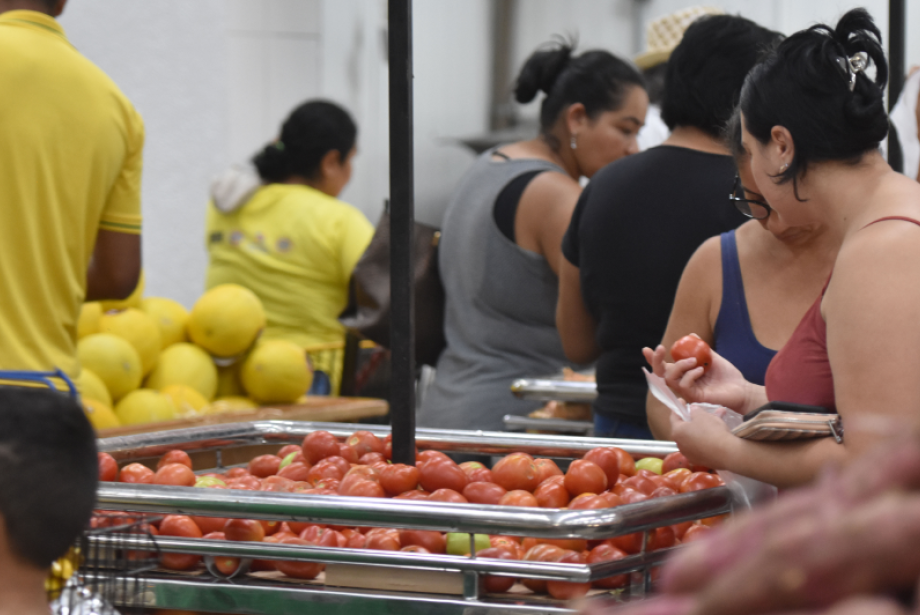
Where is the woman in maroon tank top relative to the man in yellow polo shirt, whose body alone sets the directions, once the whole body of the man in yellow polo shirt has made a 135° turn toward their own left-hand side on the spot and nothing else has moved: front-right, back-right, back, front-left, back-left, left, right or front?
left

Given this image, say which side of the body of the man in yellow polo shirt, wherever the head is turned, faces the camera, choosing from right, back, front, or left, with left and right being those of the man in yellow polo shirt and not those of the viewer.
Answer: back

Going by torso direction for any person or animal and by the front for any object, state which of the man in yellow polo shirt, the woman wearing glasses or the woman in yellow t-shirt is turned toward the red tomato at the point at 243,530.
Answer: the woman wearing glasses

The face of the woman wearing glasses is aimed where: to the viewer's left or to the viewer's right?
to the viewer's left

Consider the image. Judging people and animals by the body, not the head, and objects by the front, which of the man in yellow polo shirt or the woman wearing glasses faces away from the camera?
the man in yellow polo shirt

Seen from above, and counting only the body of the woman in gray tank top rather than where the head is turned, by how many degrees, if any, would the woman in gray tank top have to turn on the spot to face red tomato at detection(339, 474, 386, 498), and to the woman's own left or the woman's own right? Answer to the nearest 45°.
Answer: approximately 135° to the woman's own right

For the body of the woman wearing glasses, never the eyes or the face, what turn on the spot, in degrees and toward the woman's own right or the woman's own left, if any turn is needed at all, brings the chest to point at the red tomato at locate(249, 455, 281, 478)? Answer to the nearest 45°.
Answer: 0° — they already face it

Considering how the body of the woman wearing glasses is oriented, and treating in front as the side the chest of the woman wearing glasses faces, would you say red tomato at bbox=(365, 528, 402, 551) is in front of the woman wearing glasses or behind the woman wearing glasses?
in front

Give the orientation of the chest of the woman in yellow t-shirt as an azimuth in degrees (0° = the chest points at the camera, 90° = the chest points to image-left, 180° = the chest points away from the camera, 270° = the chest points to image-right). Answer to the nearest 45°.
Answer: approximately 225°

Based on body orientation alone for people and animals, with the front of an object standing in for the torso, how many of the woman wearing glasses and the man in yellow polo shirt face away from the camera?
1

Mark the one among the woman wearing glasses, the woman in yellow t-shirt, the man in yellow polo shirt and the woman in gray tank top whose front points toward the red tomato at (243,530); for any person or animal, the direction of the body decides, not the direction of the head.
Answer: the woman wearing glasses
